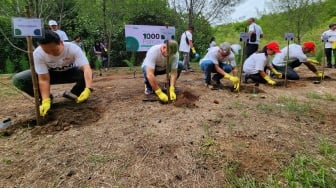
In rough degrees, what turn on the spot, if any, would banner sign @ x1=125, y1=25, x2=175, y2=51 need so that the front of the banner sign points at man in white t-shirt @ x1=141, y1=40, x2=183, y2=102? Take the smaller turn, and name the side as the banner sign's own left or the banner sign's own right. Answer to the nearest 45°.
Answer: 0° — it already faces them

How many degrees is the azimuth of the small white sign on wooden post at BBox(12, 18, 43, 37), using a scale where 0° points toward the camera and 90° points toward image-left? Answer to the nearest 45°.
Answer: approximately 0°

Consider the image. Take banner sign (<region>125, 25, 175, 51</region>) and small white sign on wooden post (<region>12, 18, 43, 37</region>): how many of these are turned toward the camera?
2

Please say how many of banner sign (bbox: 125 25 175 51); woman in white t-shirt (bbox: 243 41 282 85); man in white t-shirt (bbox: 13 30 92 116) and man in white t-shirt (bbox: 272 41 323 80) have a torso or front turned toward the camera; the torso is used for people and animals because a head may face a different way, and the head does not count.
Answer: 2
